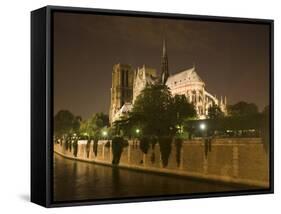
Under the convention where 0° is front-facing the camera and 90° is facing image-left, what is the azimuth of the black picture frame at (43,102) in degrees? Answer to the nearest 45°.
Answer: approximately 315°
